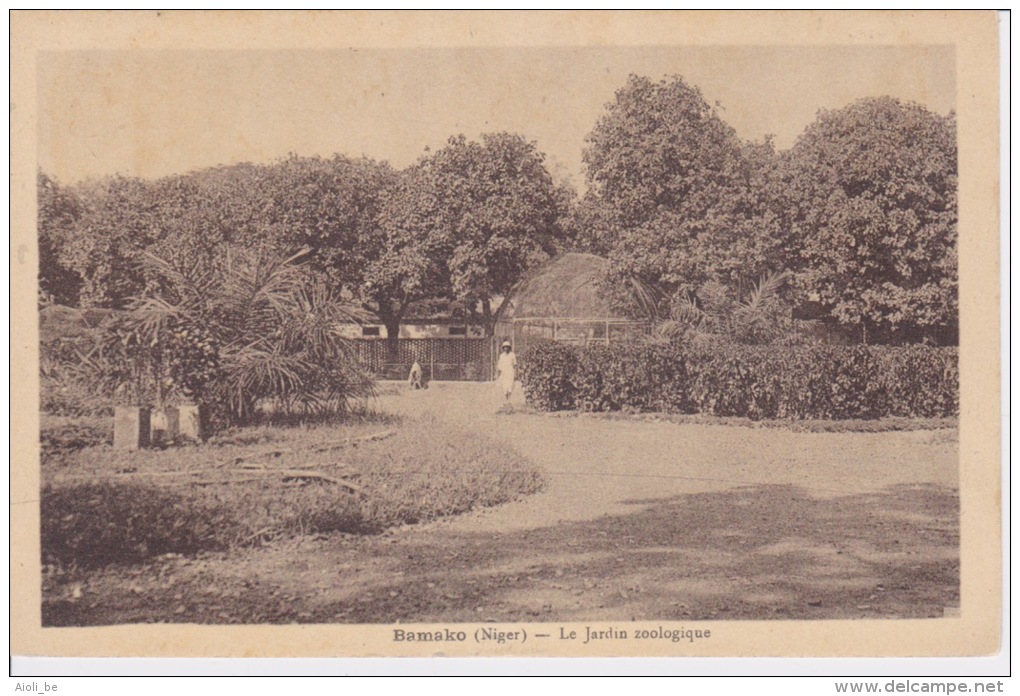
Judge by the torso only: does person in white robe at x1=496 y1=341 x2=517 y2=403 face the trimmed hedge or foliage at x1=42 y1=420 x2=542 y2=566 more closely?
the foliage

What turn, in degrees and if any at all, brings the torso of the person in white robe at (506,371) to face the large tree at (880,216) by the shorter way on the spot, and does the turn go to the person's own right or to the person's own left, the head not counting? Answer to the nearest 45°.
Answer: approximately 90° to the person's own left

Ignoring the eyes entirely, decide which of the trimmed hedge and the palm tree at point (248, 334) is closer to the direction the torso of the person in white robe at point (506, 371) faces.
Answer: the palm tree

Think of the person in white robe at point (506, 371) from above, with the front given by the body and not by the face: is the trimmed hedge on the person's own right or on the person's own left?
on the person's own left

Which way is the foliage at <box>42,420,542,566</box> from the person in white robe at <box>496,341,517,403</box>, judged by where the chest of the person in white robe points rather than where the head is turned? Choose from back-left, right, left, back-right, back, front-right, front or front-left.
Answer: front-right

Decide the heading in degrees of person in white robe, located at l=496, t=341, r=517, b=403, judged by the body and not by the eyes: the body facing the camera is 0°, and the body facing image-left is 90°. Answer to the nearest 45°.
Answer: approximately 0°

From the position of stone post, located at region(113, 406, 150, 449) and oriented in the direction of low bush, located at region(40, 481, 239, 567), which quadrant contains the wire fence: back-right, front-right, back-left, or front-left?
back-left

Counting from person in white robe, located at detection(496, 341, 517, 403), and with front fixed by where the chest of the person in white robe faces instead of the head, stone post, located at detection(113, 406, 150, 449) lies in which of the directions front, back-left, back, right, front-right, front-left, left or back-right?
front-right
